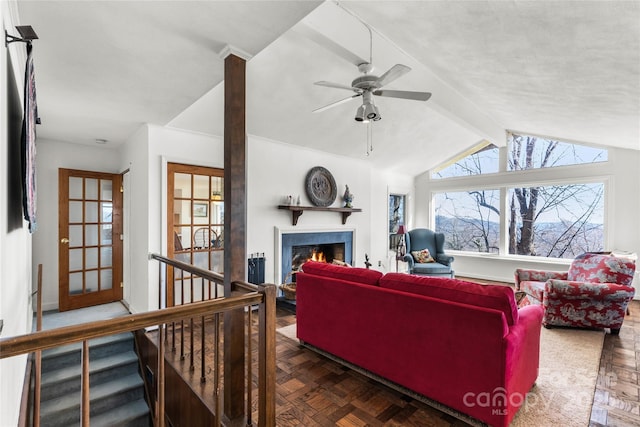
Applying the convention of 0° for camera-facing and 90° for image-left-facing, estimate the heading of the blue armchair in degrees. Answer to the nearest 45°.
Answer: approximately 0°

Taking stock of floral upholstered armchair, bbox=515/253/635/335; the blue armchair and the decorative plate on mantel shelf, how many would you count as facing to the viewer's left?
1

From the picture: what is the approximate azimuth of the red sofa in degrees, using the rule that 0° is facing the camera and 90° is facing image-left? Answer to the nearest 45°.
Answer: approximately 225°

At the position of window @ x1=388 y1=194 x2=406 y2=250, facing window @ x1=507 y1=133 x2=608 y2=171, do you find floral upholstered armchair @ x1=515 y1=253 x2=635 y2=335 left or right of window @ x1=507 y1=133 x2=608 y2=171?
right

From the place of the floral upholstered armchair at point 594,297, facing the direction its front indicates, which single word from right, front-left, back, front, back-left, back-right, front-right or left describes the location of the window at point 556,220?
right

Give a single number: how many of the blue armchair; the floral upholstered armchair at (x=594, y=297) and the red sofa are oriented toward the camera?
1

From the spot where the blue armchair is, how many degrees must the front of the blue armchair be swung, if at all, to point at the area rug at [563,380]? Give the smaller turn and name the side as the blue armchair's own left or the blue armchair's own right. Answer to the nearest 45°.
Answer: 0° — it already faces it

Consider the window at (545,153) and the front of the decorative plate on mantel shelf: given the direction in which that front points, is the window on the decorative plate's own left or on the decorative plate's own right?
on the decorative plate's own left

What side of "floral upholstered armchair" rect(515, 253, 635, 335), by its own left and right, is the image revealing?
left

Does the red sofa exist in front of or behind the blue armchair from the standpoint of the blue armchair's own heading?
in front

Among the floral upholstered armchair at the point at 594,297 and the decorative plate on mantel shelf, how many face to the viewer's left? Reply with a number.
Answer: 1

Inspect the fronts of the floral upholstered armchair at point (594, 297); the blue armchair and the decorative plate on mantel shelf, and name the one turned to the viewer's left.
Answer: the floral upholstered armchair

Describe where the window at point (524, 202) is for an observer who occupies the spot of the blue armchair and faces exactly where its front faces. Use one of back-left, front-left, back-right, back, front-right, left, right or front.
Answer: left

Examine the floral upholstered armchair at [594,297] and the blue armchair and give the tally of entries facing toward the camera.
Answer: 1
